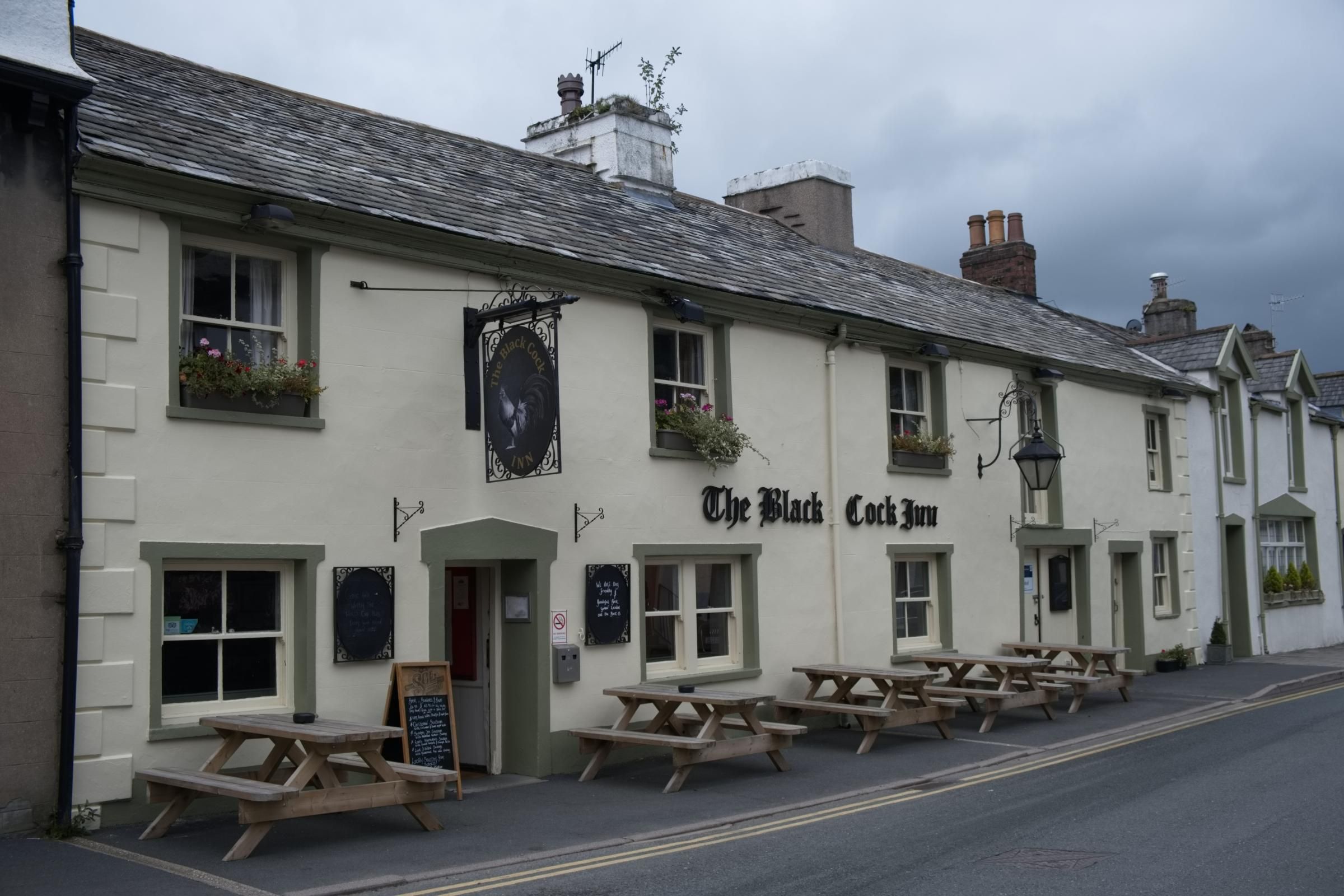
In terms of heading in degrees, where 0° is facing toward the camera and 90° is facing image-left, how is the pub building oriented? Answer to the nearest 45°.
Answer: approximately 315°

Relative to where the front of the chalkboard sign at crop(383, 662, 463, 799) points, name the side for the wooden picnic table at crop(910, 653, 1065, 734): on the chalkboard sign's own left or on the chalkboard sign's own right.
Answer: on the chalkboard sign's own left

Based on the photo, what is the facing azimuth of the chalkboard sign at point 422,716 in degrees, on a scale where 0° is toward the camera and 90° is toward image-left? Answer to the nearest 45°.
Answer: approximately 315°

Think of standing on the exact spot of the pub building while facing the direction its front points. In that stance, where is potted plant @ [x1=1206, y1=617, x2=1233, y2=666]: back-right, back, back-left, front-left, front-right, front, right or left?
left

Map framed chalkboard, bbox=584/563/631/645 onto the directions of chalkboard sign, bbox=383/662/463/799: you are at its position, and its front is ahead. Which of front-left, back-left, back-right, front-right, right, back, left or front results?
left

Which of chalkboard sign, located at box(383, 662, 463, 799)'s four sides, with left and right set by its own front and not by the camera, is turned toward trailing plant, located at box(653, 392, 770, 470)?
left

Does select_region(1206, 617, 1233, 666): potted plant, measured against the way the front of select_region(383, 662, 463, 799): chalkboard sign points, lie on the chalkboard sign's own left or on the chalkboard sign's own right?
on the chalkboard sign's own left

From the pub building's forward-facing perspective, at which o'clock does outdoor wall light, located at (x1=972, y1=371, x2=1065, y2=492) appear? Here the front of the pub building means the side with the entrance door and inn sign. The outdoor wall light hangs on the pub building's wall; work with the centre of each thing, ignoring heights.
The outdoor wall light is roughly at 9 o'clock from the pub building.

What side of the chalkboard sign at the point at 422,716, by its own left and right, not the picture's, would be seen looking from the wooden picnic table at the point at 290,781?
right
